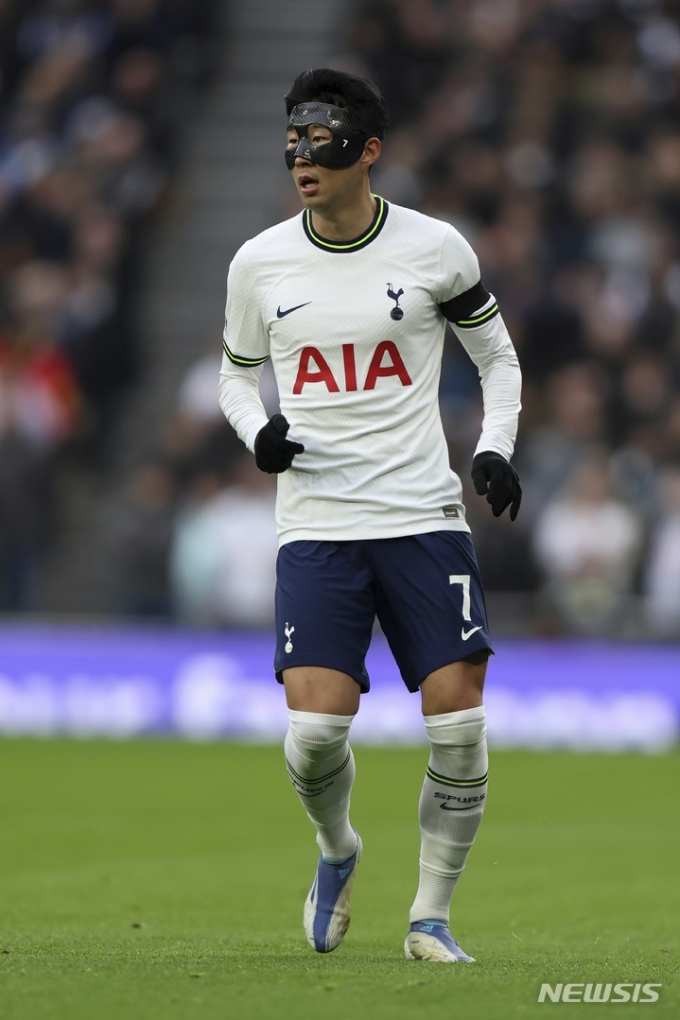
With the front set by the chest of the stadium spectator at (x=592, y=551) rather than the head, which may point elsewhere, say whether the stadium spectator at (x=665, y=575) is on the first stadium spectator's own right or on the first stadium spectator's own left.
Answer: on the first stadium spectator's own left

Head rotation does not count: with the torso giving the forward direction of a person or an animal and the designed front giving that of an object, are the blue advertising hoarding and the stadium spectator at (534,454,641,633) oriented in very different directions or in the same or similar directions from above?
same or similar directions

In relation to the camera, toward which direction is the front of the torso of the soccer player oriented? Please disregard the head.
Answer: toward the camera

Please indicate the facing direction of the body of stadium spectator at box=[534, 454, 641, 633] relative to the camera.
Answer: toward the camera

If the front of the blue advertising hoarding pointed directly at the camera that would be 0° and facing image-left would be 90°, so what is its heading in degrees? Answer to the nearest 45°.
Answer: approximately 0°

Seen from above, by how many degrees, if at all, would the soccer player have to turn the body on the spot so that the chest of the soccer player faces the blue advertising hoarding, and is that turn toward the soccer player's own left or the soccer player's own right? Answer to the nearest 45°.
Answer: approximately 180°

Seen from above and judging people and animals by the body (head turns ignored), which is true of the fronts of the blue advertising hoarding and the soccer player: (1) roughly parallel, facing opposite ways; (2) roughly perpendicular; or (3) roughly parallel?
roughly parallel

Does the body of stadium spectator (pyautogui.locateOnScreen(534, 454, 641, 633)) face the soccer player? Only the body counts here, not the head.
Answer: yes

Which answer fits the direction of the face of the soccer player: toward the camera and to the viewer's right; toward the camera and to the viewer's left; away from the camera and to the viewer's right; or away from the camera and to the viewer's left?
toward the camera and to the viewer's left

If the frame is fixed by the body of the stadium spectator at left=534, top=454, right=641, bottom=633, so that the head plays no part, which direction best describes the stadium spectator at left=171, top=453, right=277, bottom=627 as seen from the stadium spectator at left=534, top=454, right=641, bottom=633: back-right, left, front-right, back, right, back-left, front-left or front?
right

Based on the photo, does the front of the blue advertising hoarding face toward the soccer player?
yes
